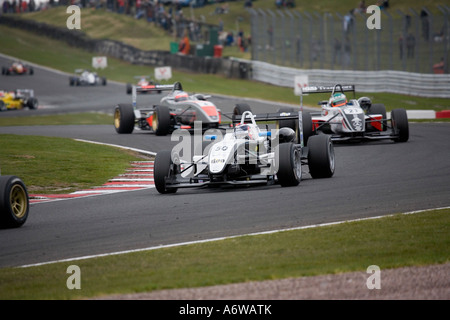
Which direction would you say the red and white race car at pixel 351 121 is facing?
toward the camera

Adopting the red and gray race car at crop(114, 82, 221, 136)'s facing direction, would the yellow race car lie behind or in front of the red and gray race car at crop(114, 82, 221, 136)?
behind

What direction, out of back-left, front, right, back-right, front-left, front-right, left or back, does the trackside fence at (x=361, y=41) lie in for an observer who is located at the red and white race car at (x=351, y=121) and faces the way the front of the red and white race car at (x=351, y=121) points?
back

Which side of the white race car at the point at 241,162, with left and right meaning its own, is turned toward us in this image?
front

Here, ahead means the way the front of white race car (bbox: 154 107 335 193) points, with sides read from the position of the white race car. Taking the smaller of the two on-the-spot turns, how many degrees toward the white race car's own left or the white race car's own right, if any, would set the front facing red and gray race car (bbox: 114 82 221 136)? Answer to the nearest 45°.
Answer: approximately 180°

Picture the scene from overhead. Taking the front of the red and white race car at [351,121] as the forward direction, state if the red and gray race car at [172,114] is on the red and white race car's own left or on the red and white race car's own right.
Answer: on the red and white race car's own right

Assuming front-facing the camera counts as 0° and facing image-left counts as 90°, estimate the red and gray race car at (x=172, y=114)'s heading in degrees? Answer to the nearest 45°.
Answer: approximately 315°

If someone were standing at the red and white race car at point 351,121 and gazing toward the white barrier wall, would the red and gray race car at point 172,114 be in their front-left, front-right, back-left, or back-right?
front-left

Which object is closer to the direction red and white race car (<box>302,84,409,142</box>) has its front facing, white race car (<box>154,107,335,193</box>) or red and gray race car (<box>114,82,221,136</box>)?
the white race car

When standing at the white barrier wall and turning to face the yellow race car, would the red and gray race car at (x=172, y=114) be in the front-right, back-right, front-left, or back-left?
front-left
